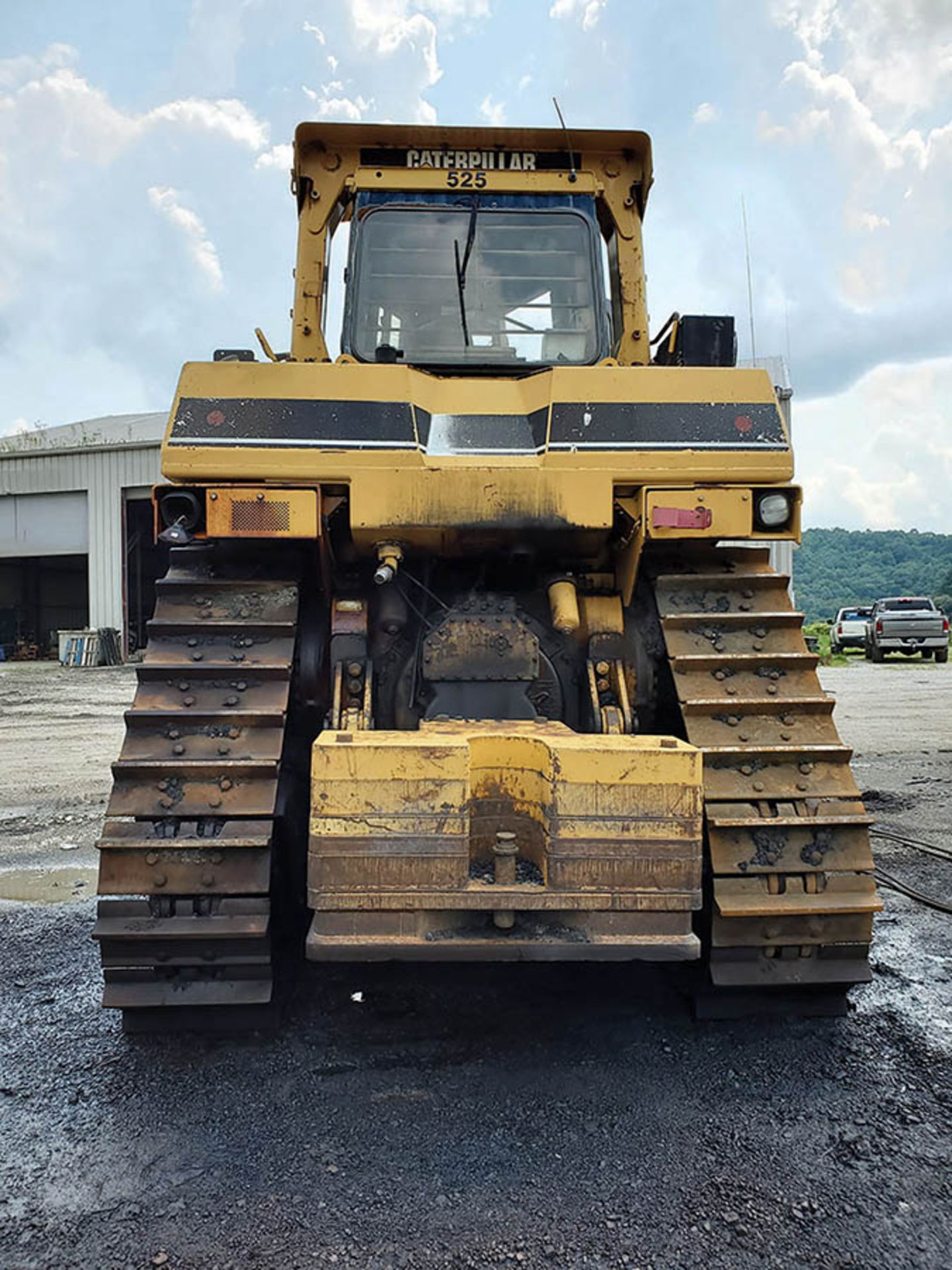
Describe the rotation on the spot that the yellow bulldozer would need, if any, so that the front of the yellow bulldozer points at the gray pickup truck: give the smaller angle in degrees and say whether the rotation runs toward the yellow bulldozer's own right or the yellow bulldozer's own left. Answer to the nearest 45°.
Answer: approximately 45° to the yellow bulldozer's own right

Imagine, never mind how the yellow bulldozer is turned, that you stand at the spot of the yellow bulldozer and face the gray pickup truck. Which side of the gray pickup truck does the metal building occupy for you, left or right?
left

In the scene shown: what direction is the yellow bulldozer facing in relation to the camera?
away from the camera

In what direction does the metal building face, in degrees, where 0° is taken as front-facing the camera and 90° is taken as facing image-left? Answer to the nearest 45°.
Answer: approximately 0°
